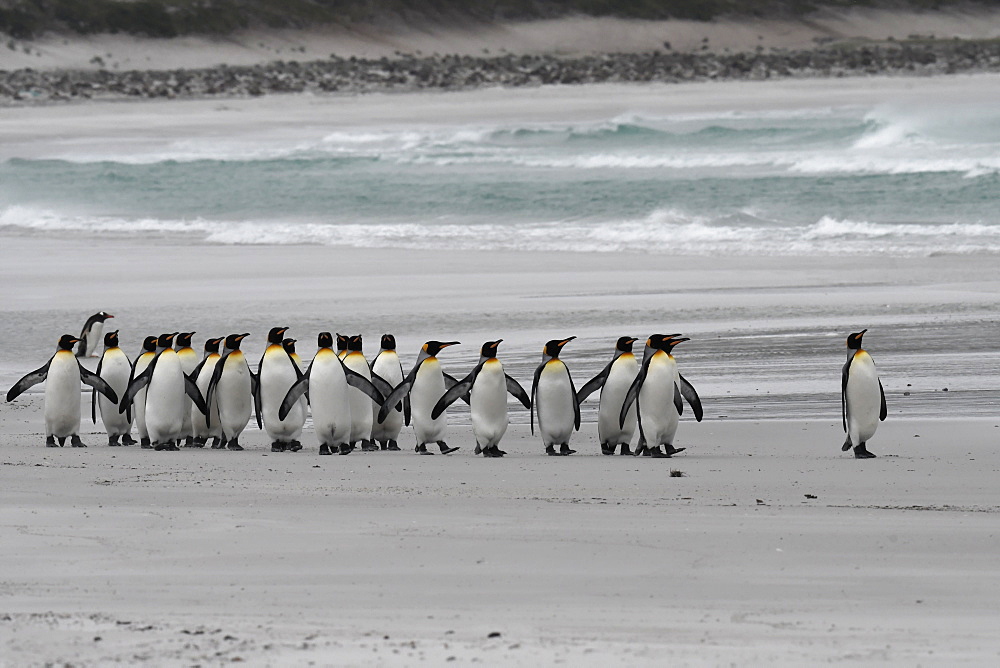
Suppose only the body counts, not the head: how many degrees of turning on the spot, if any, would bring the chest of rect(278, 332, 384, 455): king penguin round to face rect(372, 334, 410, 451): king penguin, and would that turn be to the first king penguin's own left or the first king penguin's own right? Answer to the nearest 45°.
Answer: approximately 135° to the first king penguin's own left

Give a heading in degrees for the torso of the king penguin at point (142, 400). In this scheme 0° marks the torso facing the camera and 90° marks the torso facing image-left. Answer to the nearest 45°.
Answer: approximately 315°

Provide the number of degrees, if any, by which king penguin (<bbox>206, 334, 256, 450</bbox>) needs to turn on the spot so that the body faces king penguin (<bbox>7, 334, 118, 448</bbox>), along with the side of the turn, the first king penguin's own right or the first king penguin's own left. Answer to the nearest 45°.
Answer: approximately 135° to the first king penguin's own right

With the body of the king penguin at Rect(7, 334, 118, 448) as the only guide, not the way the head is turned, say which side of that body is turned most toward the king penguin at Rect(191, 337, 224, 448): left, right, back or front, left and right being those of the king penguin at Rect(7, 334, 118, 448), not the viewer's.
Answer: left

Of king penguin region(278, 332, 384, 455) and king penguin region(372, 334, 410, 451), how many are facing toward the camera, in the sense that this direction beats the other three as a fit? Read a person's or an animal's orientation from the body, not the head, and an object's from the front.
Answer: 2
